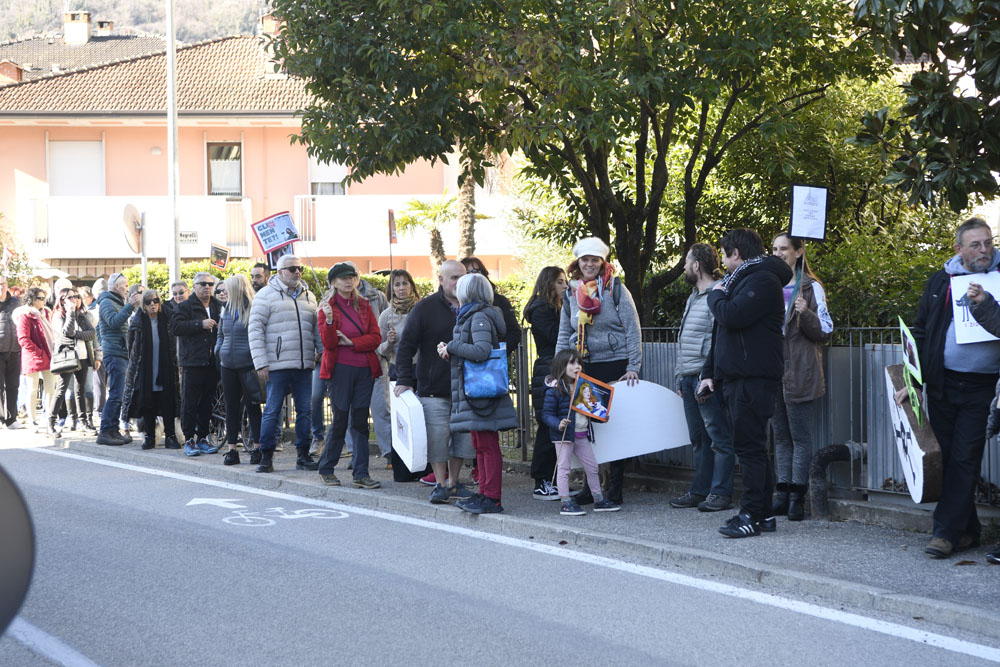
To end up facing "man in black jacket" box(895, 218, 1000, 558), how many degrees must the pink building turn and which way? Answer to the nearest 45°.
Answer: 0° — it already faces them

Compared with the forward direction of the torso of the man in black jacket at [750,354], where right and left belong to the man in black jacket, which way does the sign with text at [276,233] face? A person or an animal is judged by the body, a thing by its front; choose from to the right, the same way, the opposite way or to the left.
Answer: to the left

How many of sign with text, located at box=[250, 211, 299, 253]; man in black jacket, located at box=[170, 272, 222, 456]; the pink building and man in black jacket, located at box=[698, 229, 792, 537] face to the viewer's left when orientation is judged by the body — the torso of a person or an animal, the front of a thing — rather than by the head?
1

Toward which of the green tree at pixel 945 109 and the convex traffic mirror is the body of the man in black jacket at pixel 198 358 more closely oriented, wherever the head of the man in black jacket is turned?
the green tree

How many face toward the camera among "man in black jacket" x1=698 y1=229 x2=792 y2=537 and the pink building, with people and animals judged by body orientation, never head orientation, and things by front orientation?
1

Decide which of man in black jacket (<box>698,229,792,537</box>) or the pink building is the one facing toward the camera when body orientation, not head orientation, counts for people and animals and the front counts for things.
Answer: the pink building

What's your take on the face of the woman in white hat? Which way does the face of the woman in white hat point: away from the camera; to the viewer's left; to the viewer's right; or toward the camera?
toward the camera

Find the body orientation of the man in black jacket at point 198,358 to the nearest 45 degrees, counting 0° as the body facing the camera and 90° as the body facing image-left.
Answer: approximately 315°

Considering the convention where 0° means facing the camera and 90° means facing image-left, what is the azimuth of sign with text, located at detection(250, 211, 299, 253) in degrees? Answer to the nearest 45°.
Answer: approximately 0°

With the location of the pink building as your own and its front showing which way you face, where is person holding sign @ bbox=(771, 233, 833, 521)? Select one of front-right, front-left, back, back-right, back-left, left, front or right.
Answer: front

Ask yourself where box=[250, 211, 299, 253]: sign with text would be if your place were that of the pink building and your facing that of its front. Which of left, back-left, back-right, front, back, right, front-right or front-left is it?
front

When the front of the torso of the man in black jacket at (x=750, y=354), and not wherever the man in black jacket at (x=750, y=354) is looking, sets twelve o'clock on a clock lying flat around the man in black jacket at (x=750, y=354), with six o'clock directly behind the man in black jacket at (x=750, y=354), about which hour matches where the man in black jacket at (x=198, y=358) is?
the man in black jacket at (x=198, y=358) is roughly at 1 o'clock from the man in black jacket at (x=750, y=354).

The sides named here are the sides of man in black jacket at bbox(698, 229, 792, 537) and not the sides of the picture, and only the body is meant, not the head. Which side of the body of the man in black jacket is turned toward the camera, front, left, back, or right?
left

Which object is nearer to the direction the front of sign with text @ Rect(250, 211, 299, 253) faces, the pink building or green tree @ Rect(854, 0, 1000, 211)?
the green tree

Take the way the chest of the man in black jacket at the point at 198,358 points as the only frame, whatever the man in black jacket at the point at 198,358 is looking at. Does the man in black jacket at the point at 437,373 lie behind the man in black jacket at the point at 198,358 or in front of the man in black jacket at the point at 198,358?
in front

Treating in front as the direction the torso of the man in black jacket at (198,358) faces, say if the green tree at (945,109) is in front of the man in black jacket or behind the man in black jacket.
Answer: in front

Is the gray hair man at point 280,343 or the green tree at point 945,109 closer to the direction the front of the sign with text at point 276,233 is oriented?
the gray hair man

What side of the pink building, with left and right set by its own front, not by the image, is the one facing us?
front
